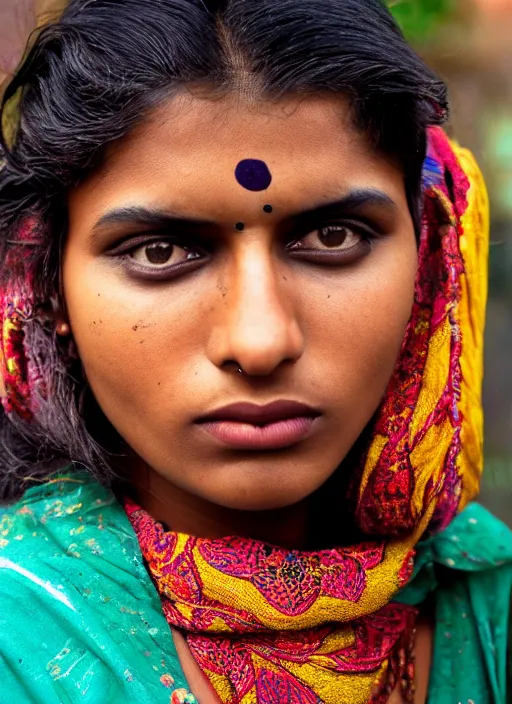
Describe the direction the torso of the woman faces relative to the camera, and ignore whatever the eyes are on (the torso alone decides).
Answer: toward the camera
